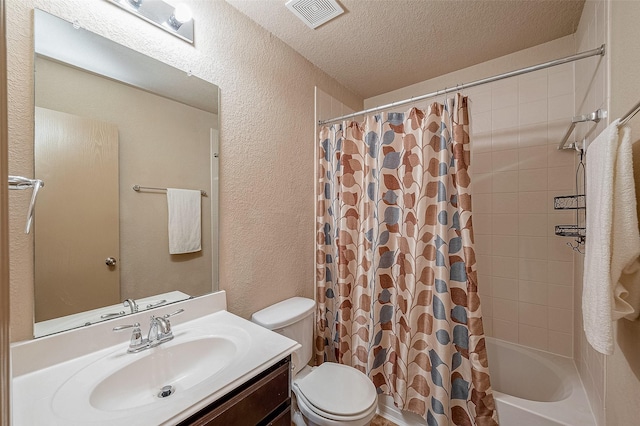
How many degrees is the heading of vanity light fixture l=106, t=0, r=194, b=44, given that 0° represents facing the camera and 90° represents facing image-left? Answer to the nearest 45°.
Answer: approximately 315°

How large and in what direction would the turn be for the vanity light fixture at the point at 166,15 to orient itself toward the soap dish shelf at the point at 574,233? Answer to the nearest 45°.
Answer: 0° — it already faces it

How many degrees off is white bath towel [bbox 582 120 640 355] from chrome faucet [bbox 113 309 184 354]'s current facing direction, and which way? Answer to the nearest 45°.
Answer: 0° — it already faces it

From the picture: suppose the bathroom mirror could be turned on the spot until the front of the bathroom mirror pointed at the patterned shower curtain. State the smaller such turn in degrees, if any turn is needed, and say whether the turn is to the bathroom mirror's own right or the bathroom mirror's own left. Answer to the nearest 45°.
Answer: approximately 45° to the bathroom mirror's own left

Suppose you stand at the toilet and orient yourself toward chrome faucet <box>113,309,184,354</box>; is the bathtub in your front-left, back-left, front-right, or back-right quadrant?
back-left
